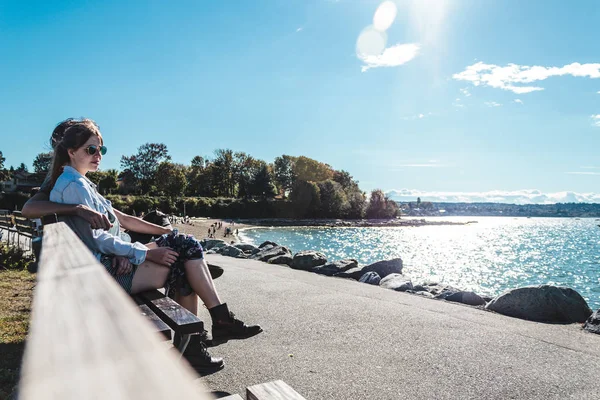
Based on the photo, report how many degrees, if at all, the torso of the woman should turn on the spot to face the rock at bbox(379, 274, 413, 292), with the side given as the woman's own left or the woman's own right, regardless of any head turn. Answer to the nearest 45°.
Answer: approximately 45° to the woman's own left

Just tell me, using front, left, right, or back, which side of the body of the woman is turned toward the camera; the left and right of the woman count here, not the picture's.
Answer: right

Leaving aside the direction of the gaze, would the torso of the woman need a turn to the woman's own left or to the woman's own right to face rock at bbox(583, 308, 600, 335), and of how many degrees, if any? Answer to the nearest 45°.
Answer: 0° — they already face it

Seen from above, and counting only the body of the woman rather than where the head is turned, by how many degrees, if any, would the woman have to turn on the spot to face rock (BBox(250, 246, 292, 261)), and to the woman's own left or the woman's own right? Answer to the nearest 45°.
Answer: approximately 90° to the woman's own left

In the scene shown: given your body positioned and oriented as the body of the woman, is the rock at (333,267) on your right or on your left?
on your left

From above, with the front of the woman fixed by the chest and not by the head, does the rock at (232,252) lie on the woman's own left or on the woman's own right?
on the woman's own left

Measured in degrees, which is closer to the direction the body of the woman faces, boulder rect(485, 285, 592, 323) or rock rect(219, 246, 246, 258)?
the boulder

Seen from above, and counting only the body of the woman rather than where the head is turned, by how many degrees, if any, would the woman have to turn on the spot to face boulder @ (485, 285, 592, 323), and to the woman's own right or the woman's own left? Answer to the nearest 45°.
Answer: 0° — they already face it

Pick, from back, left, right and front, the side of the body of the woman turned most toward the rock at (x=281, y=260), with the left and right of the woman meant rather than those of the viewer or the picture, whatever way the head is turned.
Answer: left
